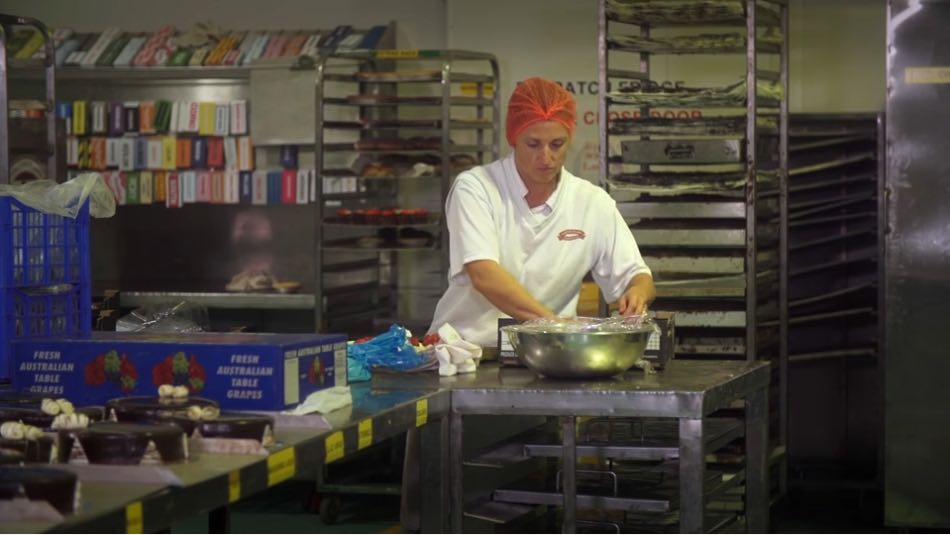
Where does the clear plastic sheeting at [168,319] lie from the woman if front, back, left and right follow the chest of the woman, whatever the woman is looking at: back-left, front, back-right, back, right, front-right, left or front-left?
back-right

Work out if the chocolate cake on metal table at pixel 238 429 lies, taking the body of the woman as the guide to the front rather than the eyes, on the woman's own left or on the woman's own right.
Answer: on the woman's own right

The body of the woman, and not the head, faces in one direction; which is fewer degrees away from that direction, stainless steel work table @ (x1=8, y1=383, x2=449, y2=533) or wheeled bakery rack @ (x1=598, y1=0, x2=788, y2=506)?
the stainless steel work table

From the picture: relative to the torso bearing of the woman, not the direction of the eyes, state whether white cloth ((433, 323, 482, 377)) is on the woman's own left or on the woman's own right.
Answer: on the woman's own right

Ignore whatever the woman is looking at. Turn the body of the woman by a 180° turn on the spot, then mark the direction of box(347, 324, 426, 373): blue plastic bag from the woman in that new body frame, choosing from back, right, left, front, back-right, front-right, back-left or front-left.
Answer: left

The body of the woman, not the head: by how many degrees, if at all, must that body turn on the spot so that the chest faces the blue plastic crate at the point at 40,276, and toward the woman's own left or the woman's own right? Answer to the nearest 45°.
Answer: approximately 90° to the woman's own right

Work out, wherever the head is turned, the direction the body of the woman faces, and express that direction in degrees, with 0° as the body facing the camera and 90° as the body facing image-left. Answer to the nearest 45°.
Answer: approximately 315°

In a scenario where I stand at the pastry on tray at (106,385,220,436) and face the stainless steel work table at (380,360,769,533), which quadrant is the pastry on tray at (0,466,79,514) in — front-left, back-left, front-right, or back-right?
back-right

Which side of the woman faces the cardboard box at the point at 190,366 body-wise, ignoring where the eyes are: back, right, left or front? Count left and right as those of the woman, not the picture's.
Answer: right

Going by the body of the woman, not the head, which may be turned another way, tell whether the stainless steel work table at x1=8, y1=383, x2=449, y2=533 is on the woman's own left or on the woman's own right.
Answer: on the woman's own right

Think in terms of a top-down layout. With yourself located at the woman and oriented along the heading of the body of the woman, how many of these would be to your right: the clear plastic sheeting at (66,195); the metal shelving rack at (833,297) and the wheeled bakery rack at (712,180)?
1
